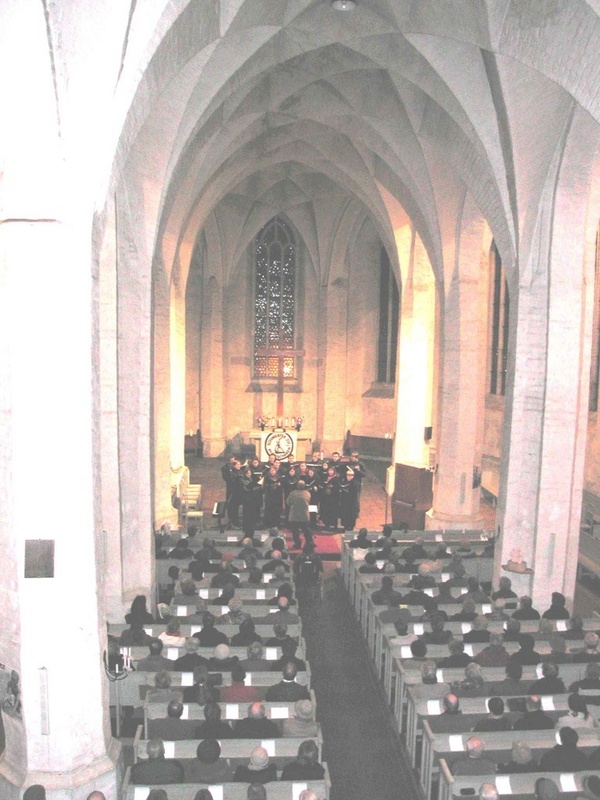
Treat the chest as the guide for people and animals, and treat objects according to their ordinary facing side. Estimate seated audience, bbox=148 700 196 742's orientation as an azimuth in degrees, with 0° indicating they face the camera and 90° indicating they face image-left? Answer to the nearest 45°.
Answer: approximately 180°

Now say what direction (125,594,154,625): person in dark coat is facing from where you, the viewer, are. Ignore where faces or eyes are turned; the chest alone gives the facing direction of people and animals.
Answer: facing away from the viewer

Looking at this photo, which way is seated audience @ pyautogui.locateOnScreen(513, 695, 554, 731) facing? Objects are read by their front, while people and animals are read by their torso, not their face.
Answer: away from the camera

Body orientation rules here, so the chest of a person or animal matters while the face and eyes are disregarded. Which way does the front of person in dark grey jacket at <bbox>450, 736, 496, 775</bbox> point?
away from the camera

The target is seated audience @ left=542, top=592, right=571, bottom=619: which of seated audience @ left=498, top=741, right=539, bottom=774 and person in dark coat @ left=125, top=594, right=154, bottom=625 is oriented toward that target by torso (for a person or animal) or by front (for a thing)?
seated audience @ left=498, top=741, right=539, bottom=774

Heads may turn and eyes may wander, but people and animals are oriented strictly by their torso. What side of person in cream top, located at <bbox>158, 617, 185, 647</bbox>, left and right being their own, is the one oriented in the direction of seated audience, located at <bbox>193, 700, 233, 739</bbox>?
back

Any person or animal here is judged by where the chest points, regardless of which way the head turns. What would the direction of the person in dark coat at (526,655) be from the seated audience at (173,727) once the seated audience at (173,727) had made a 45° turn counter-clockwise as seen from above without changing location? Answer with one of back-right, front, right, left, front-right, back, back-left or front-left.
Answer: back-right

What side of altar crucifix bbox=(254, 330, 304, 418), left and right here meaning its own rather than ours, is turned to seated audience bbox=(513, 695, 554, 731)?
front

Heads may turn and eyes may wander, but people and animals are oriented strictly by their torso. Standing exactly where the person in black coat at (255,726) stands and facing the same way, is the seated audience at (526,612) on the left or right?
on their right

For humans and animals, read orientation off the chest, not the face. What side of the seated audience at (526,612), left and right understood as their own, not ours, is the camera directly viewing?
back

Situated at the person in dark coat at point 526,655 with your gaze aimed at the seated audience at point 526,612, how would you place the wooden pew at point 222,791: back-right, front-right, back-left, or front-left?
back-left

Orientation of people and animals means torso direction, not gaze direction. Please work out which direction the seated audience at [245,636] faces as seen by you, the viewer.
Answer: facing away from the viewer

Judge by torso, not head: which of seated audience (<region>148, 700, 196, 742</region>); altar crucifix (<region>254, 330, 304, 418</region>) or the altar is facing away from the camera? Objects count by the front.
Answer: the seated audience
